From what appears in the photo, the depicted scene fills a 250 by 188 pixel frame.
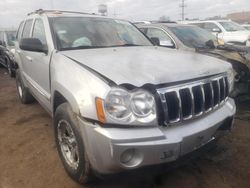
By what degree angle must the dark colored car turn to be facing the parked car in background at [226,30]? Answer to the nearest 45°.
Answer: approximately 45° to its left

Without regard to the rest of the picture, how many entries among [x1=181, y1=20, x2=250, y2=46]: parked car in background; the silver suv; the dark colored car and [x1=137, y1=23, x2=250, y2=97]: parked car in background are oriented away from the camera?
0

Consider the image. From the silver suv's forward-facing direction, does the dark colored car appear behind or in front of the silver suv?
behind

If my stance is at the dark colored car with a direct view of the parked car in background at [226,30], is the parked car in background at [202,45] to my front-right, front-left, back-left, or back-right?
front-right

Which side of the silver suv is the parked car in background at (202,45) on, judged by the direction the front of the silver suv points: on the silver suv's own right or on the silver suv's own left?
on the silver suv's own left

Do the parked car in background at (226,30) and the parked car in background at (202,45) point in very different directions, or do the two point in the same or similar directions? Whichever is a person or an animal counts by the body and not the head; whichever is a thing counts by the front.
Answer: same or similar directions

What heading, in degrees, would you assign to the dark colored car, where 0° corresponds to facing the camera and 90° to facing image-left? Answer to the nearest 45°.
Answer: approximately 315°

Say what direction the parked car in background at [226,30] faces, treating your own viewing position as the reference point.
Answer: facing the viewer and to the right of the viewer

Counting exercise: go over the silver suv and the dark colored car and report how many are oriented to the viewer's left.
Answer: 0

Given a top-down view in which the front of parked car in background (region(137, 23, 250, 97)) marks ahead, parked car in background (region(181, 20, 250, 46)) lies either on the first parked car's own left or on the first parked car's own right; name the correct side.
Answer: on the first parked car's own left
